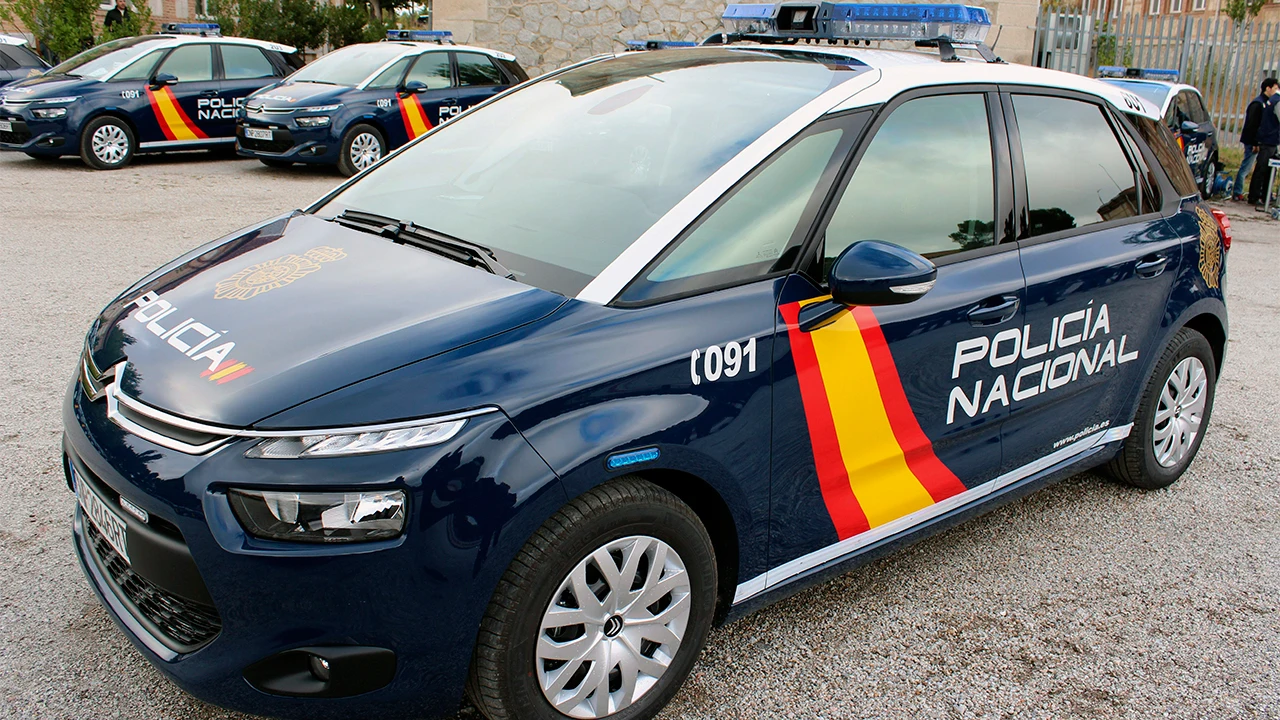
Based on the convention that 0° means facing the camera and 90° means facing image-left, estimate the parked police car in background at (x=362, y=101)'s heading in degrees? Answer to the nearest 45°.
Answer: approximately 45°

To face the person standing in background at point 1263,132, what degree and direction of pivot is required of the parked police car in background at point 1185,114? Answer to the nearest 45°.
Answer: approximately 180°

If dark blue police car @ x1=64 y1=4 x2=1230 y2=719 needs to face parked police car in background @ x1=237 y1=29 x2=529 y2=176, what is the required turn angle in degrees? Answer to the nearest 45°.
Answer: approximately 135° to its right

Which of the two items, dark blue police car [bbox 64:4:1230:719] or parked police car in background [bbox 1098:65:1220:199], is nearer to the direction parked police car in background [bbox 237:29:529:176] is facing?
the dark blue police car

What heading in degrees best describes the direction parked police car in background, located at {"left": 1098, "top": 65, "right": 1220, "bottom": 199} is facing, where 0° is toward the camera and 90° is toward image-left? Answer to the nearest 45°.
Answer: approximately 45°

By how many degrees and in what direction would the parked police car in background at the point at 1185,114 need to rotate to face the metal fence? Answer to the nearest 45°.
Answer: approximately 135° to its right

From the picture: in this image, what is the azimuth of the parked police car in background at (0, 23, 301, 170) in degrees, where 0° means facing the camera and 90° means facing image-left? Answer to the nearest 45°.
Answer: approximately 45°

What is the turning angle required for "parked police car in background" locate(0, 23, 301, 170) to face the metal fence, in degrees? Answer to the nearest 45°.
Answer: approximately 135° to its left

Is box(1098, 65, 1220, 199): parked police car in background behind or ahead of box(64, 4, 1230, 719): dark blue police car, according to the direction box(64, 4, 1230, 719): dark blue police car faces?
behind
